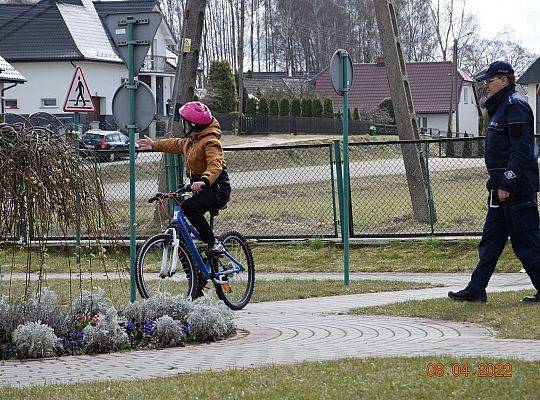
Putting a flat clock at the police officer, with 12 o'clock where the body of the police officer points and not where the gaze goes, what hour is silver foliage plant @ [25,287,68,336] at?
The silver foliage plant is roughly at 11 o'clock from the police officer.

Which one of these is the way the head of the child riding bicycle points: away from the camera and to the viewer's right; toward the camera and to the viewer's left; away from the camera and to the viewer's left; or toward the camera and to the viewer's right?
away from the camera and to the viewer's left

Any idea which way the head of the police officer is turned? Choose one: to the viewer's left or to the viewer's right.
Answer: to the viewer's left

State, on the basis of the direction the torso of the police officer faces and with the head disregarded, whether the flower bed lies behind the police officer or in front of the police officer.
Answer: in front

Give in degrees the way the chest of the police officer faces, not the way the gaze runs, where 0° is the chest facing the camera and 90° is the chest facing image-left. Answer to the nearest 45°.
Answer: approximately 90°

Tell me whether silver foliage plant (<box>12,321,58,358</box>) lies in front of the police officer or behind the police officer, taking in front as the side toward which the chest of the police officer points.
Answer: in front

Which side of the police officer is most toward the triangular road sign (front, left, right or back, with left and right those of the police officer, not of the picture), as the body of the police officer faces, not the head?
front

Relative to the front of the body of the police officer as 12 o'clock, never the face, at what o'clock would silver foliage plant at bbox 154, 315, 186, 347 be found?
The silver foliage plant is roughly at 11 o'clock from the police officer.

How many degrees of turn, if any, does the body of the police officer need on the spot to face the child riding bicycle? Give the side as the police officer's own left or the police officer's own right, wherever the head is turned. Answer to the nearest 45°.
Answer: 0° — they already face them
